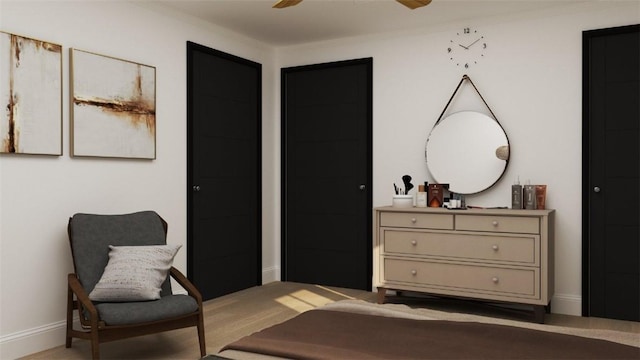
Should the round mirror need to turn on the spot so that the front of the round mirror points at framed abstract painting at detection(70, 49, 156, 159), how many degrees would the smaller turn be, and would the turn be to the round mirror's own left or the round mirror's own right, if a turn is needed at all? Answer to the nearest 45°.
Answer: approximately 45° to the round mirror's own right

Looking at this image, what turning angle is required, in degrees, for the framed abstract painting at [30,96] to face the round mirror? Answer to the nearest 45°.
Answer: approximately 45° to its left

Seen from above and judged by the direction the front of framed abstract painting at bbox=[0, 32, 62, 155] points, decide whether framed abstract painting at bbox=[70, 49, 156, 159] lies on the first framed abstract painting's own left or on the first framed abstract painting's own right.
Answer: on the first framed abstract painting's own left

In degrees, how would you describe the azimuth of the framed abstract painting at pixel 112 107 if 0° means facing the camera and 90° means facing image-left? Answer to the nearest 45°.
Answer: approximately 315°

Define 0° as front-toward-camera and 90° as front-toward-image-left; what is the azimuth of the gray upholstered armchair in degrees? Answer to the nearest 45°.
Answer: approximately 315°

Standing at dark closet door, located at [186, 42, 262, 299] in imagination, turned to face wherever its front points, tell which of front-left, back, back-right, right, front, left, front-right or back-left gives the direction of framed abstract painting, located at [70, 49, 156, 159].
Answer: right
